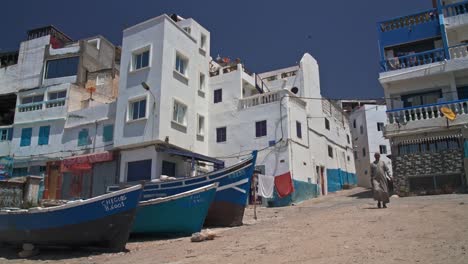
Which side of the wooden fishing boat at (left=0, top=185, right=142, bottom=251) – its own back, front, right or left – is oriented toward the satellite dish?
front

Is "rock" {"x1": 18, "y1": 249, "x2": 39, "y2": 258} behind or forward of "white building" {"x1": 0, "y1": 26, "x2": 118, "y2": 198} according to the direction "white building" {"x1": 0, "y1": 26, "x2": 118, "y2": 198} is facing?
forward

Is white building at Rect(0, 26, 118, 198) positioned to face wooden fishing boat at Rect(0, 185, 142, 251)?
yes

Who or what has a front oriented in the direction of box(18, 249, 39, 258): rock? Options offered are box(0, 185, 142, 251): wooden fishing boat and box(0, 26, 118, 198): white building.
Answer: the white building

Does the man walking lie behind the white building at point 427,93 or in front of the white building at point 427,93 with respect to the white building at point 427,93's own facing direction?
in front

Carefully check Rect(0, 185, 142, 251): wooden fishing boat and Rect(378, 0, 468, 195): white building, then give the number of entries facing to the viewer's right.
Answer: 1

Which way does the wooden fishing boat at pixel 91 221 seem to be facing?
to the viewer's right

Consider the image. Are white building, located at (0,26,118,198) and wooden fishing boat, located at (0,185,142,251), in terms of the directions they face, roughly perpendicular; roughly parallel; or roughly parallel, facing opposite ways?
roughly perpendicular

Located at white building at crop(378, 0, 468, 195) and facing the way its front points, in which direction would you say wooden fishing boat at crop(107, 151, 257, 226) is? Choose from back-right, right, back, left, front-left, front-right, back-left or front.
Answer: front

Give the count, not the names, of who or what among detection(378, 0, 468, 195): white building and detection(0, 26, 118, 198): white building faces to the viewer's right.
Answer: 0

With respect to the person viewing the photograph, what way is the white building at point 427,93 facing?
facing the viewer and to the left of the viewer

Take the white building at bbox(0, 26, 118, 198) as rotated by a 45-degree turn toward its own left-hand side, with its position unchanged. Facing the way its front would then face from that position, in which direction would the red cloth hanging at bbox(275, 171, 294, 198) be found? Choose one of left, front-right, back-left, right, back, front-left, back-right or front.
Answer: front

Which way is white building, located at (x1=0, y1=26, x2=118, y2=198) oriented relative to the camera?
toward the camera

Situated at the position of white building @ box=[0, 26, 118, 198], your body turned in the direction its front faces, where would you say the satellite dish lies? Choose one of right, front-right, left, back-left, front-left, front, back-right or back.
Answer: front-left

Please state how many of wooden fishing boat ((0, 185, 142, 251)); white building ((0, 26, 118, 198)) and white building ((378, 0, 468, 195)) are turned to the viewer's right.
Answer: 1
